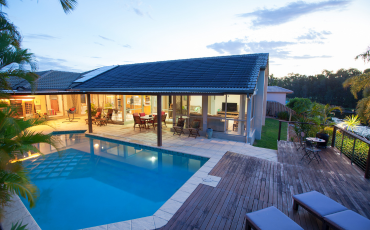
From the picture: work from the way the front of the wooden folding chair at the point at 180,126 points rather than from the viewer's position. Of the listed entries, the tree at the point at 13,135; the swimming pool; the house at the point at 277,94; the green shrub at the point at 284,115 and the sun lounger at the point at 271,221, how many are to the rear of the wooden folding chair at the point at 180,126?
2

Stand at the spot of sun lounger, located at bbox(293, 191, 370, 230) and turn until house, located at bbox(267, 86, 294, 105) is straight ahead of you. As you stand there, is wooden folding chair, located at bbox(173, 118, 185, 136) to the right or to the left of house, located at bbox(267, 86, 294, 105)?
left

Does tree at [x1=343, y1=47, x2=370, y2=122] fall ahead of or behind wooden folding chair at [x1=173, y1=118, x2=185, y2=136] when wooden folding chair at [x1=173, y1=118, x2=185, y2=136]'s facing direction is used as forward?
behind

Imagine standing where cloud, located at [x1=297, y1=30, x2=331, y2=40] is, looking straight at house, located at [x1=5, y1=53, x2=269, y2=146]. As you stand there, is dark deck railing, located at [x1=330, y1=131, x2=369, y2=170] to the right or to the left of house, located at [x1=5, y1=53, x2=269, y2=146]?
left

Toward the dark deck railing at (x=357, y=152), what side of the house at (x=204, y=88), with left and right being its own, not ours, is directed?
left

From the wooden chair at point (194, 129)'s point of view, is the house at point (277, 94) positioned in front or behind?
behind

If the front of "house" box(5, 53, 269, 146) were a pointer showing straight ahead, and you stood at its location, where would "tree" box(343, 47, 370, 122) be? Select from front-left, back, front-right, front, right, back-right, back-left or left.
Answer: back-left
